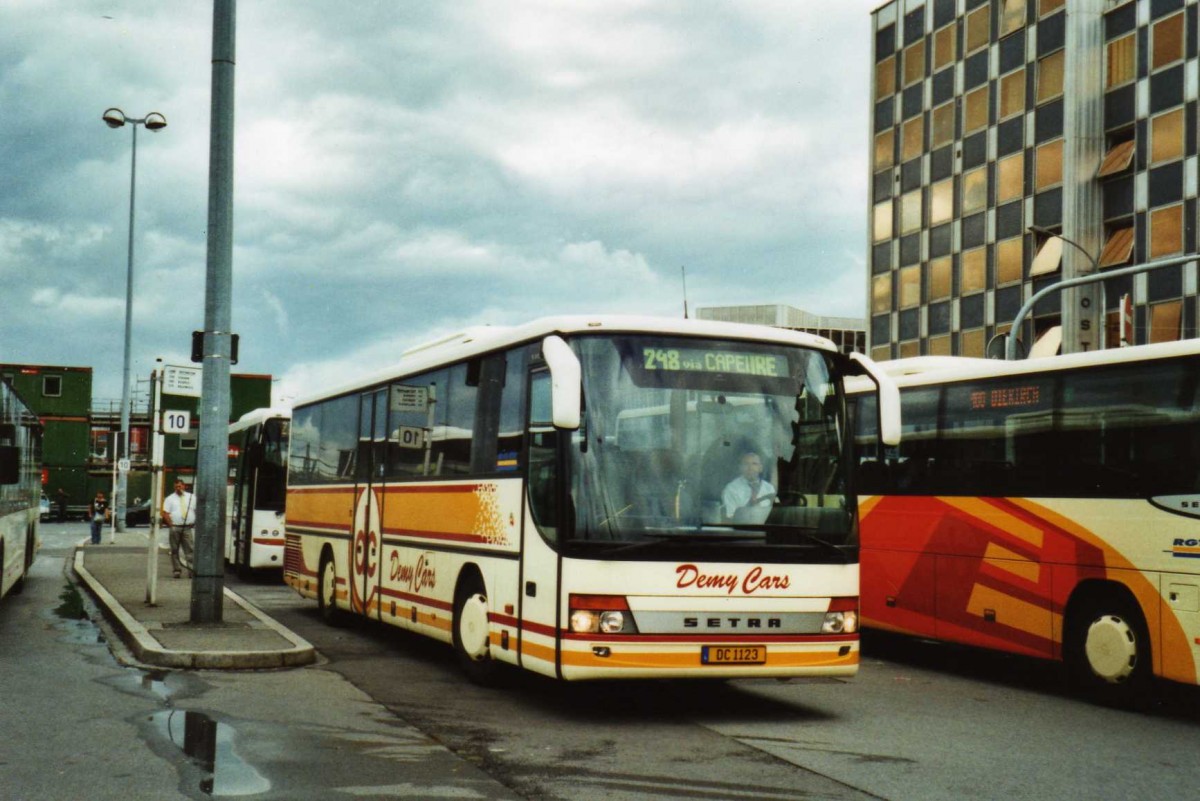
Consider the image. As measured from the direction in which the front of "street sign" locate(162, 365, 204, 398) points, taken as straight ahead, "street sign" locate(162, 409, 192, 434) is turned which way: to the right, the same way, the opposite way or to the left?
the same way

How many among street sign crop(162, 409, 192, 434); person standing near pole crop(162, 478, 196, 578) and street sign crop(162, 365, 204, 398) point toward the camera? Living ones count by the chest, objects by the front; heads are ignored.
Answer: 3

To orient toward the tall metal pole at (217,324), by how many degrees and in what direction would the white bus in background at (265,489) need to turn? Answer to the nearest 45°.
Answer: approximately 45° to its right

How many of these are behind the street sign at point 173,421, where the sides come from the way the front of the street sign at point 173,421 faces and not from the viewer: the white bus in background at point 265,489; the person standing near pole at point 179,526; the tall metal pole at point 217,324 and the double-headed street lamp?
3

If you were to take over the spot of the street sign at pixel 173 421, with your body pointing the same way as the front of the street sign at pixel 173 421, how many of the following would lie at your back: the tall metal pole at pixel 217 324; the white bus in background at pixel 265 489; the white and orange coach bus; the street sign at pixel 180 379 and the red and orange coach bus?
1

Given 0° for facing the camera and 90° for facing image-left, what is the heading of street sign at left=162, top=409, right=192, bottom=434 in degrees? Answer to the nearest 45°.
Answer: approximately 0°

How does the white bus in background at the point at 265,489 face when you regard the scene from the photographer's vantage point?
facing the viewer and to the right of the viewer

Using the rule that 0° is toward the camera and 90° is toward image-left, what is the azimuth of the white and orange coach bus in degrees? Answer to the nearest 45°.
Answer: approximately 315°

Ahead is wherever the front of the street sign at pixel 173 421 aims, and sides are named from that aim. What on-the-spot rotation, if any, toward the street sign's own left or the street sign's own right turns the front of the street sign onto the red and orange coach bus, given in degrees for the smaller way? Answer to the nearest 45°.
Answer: approximately 45° to the street sign's own left

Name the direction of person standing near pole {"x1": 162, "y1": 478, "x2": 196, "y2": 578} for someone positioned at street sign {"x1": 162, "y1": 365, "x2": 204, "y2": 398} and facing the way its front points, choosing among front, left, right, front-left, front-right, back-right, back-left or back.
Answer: back

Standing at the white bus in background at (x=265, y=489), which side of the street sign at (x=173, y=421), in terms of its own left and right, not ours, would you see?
back

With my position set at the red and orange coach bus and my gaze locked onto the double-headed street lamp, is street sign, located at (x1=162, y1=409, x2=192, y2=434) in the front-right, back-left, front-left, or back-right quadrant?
front-left

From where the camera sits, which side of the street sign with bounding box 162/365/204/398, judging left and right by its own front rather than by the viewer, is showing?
front

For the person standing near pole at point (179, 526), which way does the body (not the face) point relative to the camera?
toward the camera
